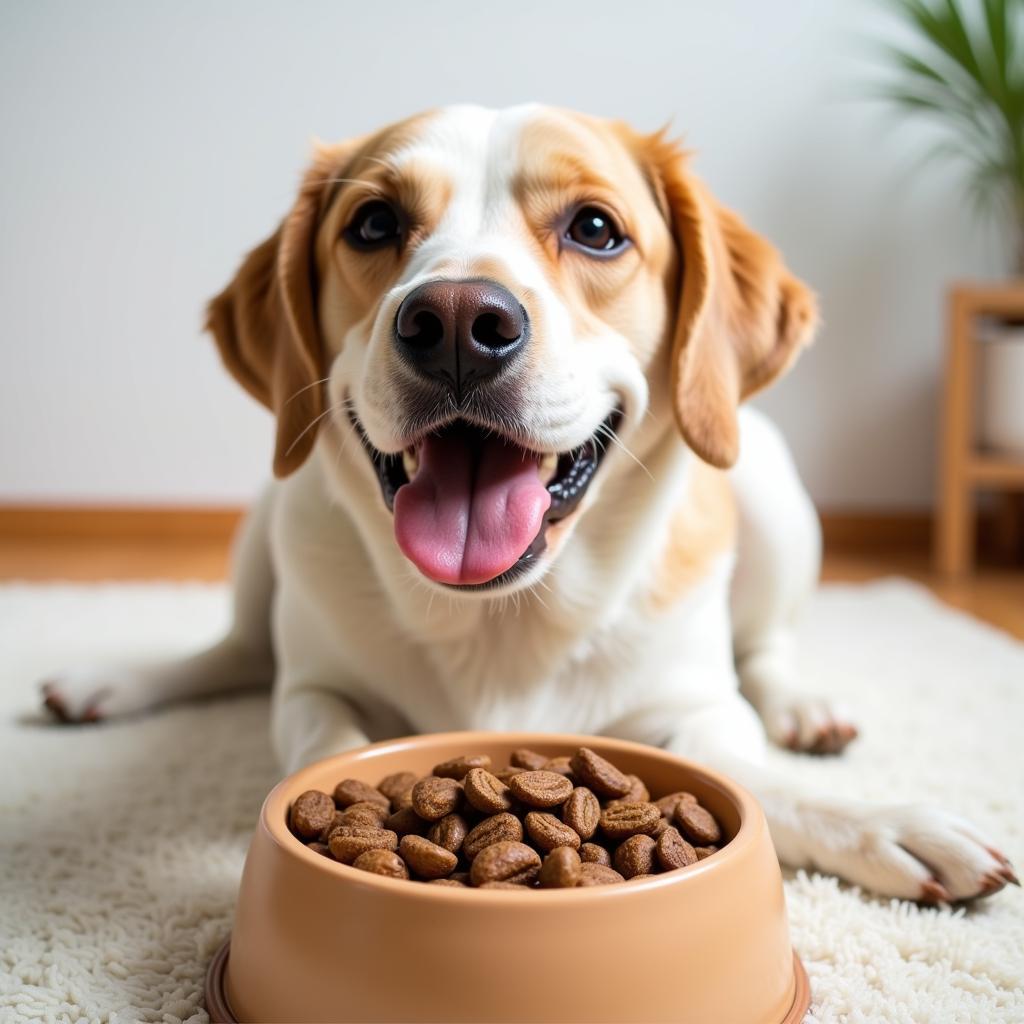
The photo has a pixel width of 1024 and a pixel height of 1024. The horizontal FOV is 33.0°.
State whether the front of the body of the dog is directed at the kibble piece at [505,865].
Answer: yes

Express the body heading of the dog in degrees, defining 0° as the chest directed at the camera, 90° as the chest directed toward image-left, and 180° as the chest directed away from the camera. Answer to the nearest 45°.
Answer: approximately 0°

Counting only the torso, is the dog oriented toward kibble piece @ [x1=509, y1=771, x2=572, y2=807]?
yes

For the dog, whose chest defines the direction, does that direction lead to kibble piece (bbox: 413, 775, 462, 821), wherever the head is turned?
yes

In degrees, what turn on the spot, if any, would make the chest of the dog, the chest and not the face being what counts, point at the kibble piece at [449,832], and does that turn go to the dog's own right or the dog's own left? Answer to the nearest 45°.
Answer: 0° — it already faces it

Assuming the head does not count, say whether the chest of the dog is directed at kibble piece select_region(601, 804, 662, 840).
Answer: yes

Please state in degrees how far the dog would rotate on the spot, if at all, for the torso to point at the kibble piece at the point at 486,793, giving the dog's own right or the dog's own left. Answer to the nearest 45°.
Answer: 0° — it already faces it

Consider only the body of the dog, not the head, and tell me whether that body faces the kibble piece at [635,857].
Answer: yes

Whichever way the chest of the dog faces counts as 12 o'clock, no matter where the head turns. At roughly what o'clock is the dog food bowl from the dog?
The dog food bowl is roughly at 12 o'clock from the dog.
